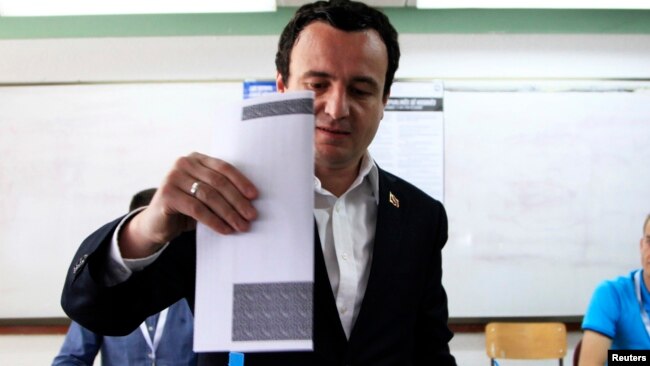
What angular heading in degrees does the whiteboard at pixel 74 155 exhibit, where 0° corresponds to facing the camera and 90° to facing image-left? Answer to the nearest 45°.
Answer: approximately 0°

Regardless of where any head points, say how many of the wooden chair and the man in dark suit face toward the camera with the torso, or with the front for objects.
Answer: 2
